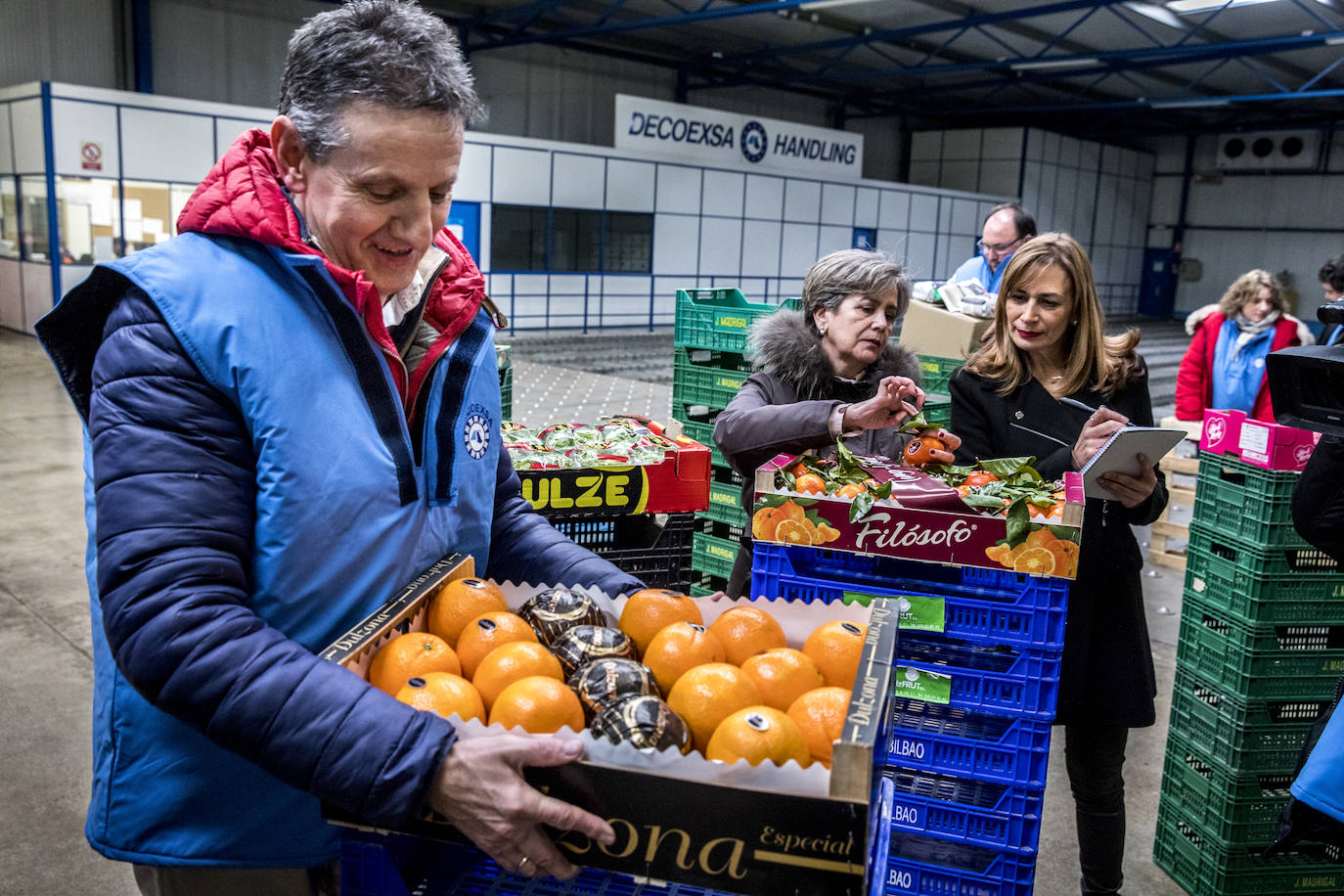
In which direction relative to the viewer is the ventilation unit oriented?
toward the camera

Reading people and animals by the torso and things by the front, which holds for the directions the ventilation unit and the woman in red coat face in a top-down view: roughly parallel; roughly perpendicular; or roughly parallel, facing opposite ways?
roughly parallel

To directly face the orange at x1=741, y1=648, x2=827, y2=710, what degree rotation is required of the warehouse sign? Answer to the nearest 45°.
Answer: approximately 45° to its right

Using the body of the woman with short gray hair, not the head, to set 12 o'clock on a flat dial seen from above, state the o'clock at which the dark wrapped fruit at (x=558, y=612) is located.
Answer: The dark wrapped fruit is roughly at 2 o'clock from the woman with short gray hair.

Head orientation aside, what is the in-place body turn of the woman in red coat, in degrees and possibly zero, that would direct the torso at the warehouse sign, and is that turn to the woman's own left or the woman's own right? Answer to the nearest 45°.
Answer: approximately 135° to the woman's own right

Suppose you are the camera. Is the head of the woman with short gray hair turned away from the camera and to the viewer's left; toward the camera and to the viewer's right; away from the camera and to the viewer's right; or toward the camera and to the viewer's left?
toward the camera and to the viewer's right

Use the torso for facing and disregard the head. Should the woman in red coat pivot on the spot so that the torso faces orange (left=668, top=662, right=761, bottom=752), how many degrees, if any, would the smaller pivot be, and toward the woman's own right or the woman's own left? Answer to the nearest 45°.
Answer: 0° — they already face it

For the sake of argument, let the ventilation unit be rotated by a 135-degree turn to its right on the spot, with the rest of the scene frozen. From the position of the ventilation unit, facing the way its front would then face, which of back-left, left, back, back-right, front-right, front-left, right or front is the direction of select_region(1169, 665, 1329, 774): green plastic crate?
back-left

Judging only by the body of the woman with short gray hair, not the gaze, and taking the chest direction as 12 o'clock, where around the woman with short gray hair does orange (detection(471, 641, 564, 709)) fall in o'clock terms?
The orange is roughly at 2 o'clock from the woman with short gray hair.

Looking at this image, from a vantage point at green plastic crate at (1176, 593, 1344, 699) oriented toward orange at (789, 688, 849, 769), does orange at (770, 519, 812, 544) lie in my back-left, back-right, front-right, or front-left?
front-right

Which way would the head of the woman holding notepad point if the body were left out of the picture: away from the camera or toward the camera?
toward the camera

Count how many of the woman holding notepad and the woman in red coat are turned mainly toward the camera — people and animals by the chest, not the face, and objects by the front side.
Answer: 2

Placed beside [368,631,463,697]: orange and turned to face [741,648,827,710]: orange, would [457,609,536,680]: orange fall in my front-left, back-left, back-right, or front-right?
front-left

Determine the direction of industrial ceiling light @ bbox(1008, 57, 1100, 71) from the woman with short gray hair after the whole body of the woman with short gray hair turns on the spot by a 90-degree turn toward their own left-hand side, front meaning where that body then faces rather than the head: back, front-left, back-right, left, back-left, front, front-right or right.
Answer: front-left

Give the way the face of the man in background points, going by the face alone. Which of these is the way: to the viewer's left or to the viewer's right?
to the viewer's left

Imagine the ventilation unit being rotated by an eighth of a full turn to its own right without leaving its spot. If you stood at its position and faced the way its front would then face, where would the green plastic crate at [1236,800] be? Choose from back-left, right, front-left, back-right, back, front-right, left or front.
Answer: front-left

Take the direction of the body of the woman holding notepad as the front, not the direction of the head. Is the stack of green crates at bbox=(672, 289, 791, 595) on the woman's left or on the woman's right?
on the woman's right

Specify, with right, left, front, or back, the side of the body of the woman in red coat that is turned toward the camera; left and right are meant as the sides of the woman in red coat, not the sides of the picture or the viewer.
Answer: front
